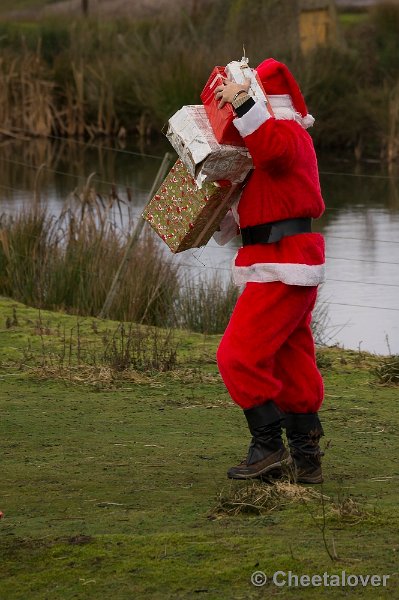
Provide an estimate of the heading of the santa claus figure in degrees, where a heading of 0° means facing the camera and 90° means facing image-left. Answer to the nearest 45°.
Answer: approximately 90°

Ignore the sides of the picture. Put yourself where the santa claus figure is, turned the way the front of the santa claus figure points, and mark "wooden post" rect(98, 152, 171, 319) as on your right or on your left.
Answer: on your right
